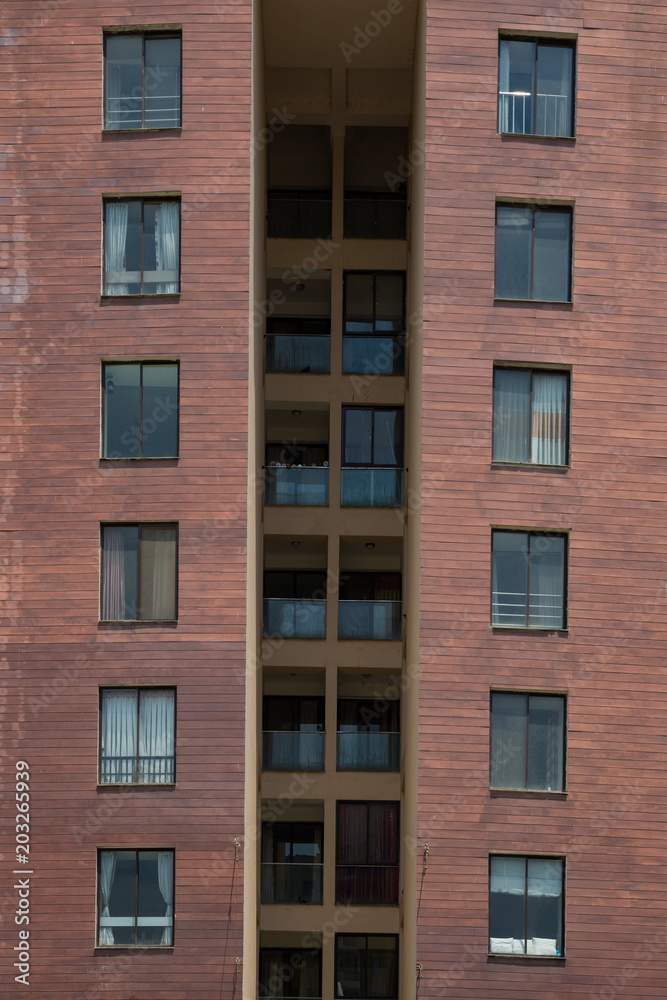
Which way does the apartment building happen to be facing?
toward the camera
